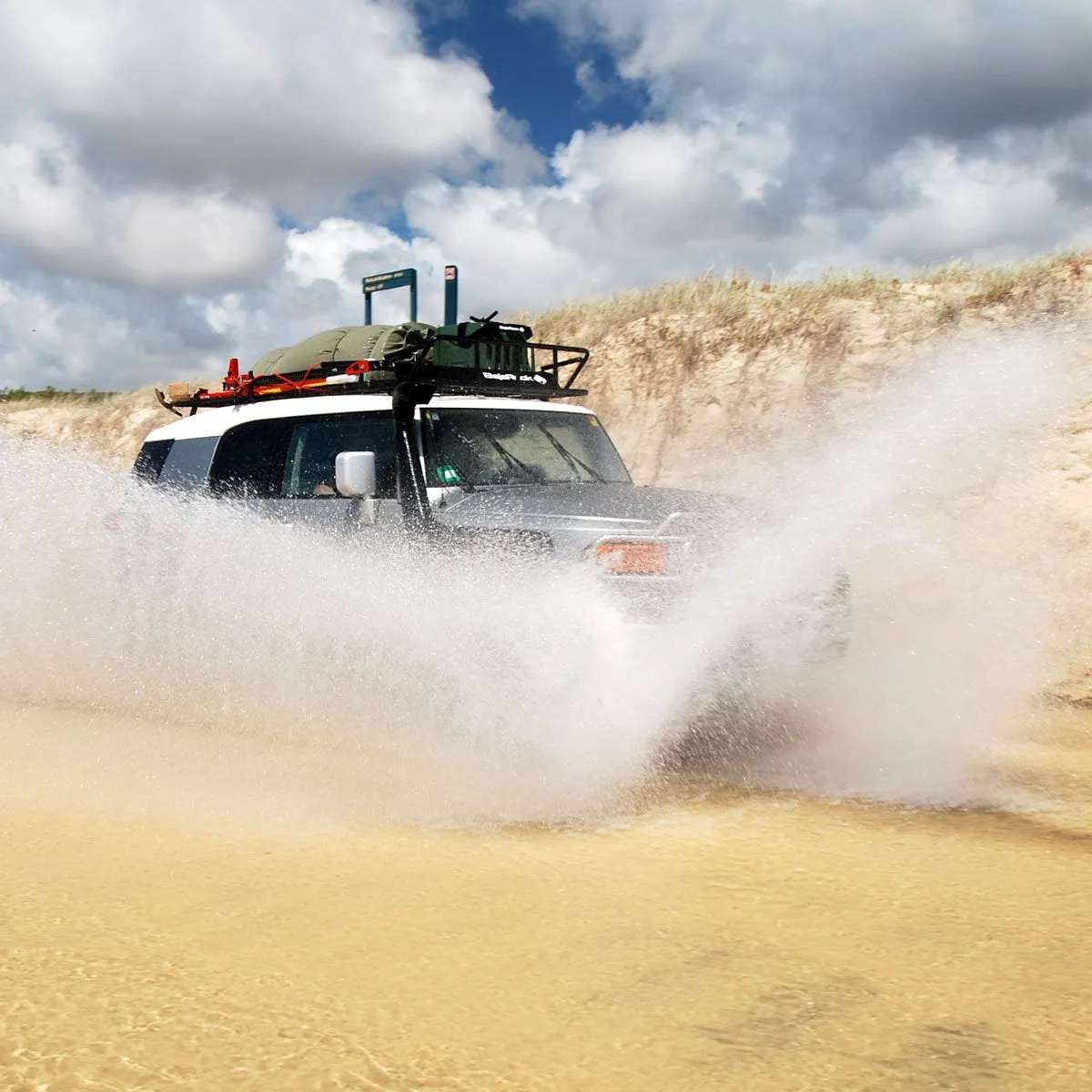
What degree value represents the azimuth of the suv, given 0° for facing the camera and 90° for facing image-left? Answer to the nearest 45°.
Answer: approximately 315°

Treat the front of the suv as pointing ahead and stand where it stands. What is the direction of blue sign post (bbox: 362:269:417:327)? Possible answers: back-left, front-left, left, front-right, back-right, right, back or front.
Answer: back-left
